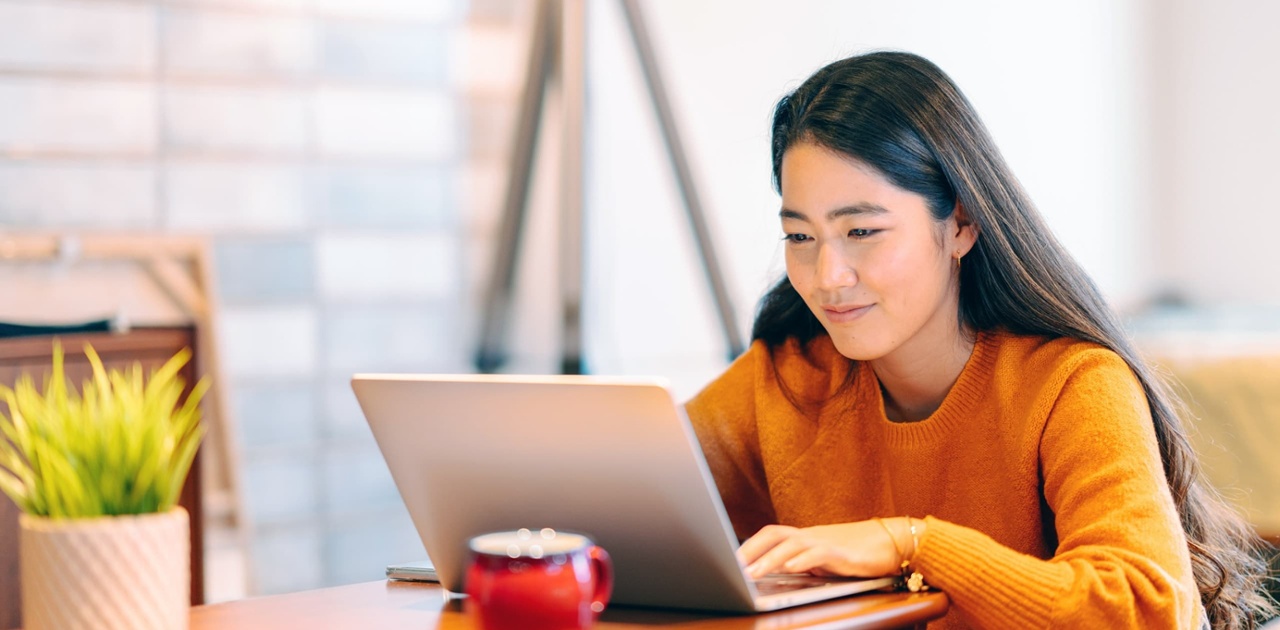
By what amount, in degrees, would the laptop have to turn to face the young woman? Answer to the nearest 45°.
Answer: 0° — it already faces them

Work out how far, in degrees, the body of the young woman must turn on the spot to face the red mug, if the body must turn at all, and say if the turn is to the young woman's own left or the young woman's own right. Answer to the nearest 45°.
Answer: approximately 45° to the young woman's own left

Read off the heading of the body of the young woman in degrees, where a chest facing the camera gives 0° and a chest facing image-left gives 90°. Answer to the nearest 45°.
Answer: approximately 45°

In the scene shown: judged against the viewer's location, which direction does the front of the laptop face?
facing away from the viewer and to the right of the viewer

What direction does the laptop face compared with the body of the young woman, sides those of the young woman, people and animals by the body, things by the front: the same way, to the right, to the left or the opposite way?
the opposite way

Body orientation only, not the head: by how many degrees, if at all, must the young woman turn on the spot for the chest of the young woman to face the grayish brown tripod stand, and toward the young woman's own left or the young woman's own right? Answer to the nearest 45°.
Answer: approximately 90° to the young woman's own right
